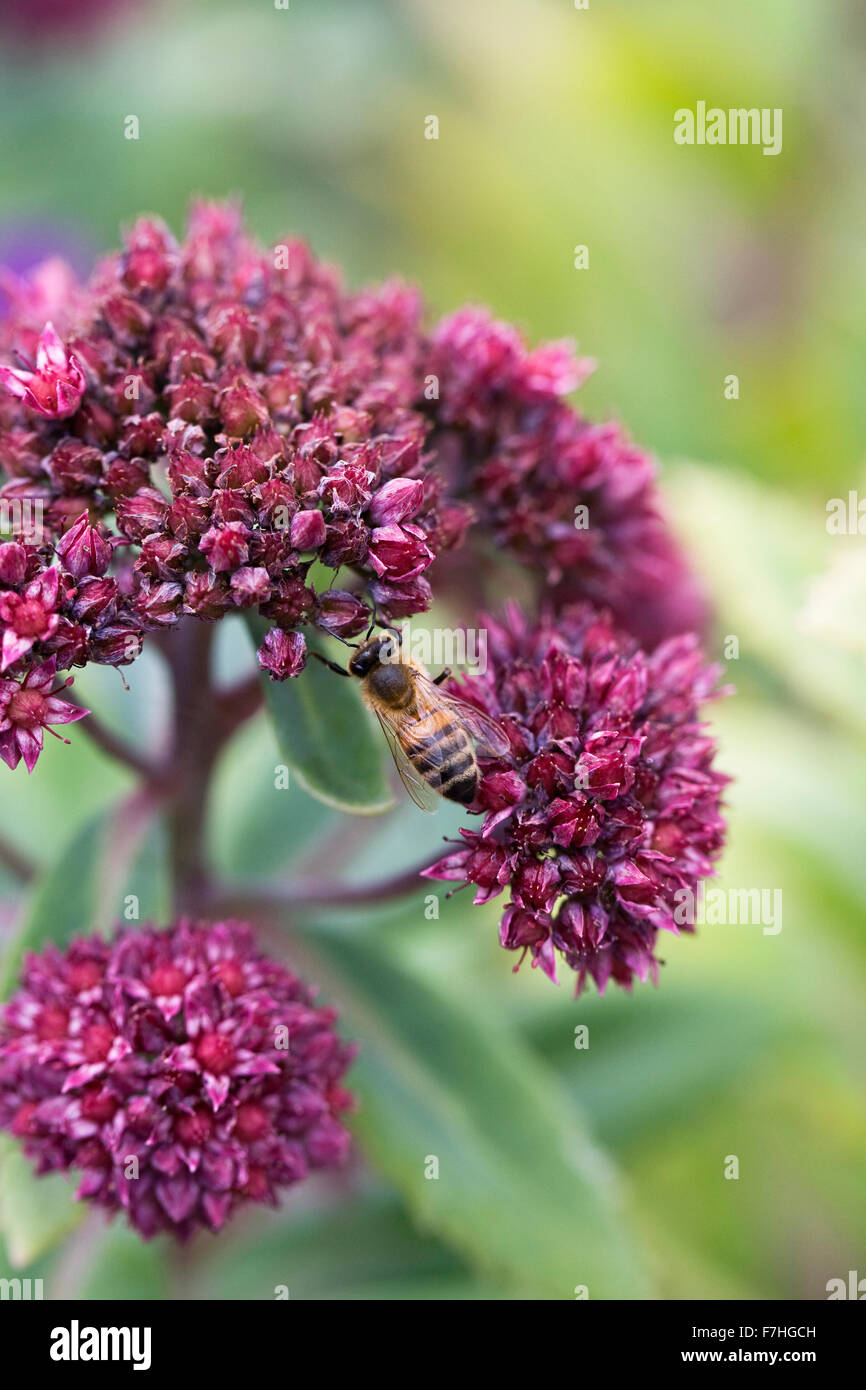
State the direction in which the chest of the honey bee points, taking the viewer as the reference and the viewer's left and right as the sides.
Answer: facing away from the viewer and to the left of the viewer
